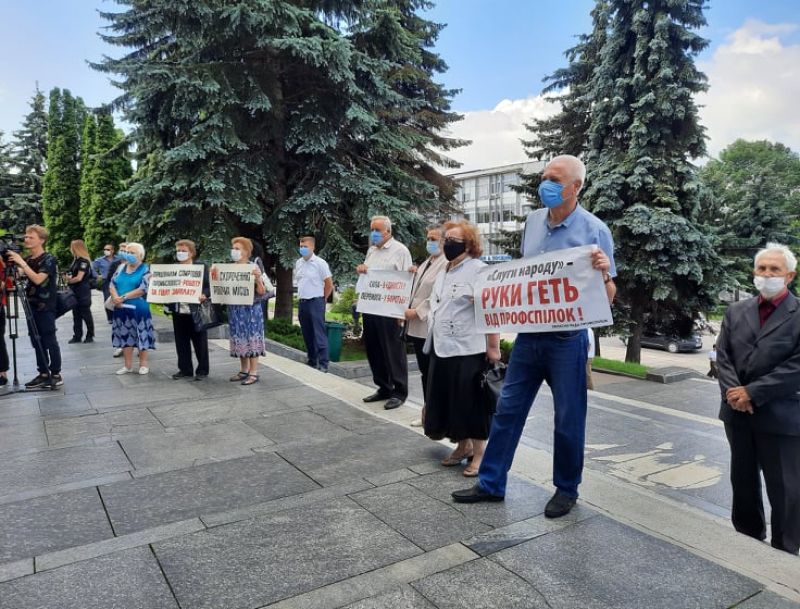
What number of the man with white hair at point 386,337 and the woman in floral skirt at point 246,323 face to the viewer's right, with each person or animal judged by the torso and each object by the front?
0

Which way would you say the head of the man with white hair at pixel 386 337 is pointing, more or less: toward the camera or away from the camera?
toward the camera

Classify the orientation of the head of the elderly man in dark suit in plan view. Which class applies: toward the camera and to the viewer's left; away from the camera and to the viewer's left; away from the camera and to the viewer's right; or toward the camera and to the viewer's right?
toward the camera and to the viewer's left

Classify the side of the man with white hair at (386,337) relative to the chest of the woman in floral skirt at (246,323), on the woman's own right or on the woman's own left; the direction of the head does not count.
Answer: on the woman's own left

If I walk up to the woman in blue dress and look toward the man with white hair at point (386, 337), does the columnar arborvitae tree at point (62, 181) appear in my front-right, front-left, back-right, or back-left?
back-left

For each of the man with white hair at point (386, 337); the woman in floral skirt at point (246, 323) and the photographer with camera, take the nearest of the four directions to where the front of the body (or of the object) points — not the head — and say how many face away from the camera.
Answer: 0

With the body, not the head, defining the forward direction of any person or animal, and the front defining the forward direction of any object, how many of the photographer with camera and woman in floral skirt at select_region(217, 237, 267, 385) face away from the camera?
0

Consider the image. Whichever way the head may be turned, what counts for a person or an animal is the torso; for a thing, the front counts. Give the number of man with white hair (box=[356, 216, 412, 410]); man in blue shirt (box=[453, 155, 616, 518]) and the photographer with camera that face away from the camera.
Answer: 0

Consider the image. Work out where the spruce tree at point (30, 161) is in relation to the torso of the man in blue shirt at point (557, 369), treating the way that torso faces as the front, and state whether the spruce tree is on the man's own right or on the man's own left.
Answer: on the man's own right

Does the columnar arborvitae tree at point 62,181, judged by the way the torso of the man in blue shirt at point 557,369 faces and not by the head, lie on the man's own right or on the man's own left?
on the man's own right

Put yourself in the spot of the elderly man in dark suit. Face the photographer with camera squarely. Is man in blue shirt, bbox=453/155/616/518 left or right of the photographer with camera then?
left

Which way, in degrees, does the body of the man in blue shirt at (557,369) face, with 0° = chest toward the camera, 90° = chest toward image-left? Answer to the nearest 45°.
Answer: approximately 45°
